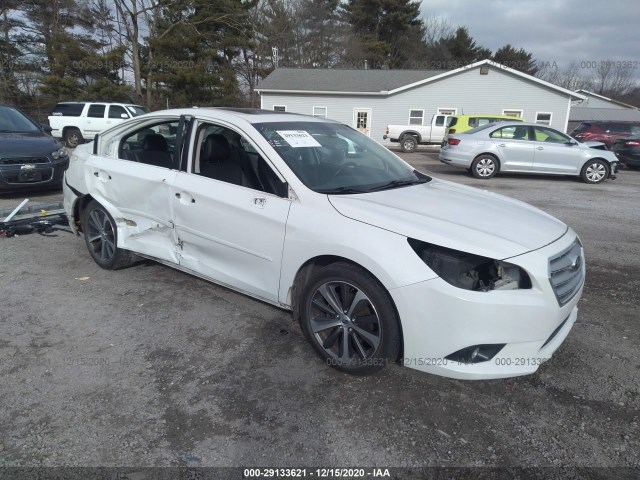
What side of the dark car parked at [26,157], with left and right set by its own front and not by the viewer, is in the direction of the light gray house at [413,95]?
left

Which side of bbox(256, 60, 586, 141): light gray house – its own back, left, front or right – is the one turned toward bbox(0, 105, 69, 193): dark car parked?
front

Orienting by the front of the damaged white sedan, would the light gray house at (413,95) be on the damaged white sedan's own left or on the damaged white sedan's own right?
on the damaged white sedan's own left

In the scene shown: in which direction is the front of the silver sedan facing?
to the viewer's right

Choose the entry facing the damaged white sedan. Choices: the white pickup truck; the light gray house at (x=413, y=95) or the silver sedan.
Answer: the light gray house

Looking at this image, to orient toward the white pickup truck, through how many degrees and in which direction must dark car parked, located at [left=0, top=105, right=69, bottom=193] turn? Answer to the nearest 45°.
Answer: approximately 90° to its left

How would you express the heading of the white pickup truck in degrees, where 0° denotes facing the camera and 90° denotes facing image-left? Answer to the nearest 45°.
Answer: approximately 270°

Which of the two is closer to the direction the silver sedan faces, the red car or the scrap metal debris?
the red car

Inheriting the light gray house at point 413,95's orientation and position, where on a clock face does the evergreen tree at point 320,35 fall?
The evergreen tree is roughly at 5 o'clock from the light gray house.

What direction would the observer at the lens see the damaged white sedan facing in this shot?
facing the viewer and to the right of the viewer

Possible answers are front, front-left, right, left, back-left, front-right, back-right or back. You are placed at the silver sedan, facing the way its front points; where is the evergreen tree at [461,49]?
left

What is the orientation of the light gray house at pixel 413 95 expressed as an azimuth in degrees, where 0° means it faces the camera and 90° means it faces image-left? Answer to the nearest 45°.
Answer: approximately 0°

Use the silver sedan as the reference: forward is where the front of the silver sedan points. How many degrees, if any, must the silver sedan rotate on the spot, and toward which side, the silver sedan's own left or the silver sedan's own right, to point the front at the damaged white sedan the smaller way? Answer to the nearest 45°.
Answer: approximately 90° to the silver sedan's own right

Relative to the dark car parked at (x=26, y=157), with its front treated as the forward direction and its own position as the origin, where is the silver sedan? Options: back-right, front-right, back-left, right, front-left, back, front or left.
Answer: front-left

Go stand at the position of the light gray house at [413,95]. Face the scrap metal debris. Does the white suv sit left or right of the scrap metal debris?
right

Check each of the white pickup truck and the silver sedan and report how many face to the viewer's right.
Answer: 2
